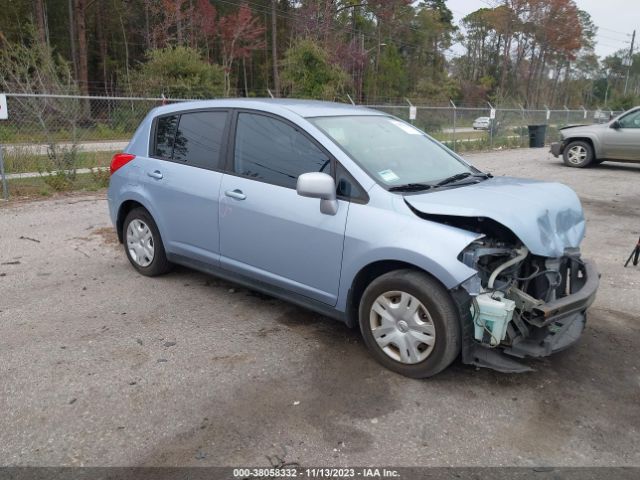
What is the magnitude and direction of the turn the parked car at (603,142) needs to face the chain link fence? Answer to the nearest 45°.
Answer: approximately 45° to its left

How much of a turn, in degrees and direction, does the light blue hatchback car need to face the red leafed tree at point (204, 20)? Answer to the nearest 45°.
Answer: approximately 135° to its left

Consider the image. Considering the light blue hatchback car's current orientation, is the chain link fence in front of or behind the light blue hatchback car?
behind

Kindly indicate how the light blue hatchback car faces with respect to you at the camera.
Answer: facing the viewer and to the right of the viewer

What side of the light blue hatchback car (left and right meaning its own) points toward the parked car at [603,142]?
left

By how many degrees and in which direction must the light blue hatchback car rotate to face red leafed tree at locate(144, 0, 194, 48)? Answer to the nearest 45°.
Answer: approximately 135° to its left
